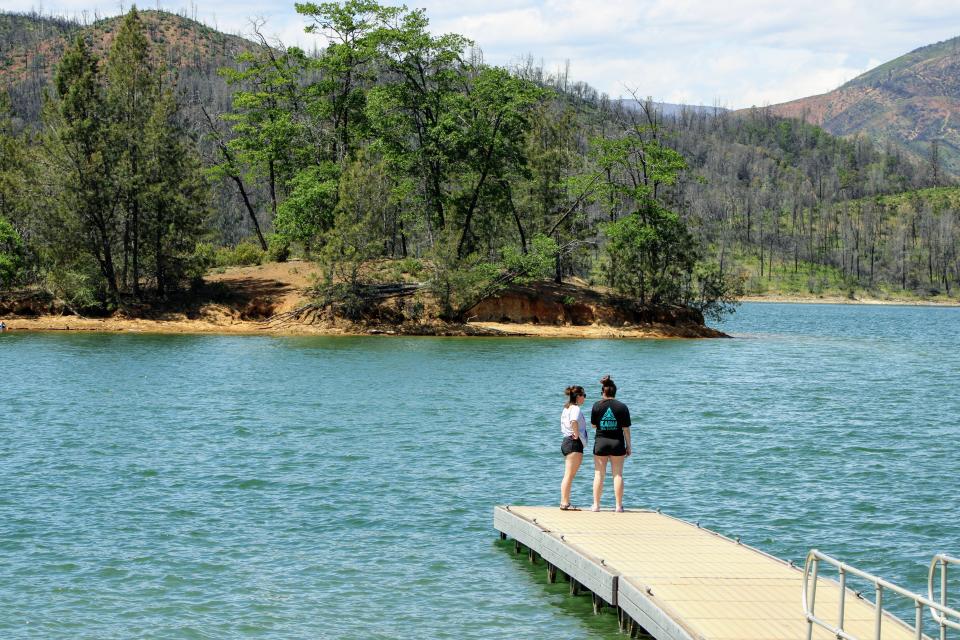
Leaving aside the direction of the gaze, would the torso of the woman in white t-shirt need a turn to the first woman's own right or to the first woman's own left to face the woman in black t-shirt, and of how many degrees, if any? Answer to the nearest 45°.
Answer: approximately 45° to the first woman's own right

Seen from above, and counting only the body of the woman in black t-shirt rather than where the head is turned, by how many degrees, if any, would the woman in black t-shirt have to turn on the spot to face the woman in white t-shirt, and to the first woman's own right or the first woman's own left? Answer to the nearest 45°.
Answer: approximately 45° to the first woman's own left

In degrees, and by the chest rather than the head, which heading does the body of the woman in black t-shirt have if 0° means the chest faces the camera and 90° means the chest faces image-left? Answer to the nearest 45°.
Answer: approximately 180°
